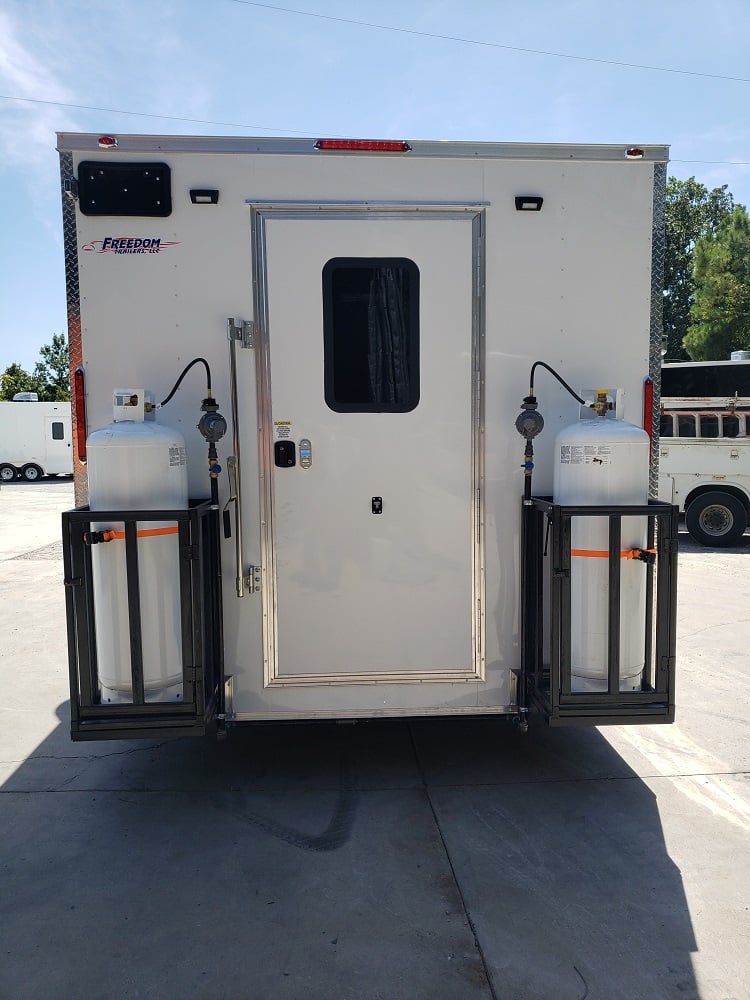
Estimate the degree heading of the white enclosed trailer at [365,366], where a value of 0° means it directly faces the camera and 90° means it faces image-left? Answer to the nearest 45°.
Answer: approximately 180°

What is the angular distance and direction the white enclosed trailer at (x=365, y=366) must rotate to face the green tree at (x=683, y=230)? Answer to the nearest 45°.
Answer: approximately 45° to its right

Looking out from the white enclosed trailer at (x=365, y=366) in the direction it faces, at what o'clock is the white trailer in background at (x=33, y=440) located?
The white trailer in background is roughly at 11 o'clock from the white enclosed trailer.

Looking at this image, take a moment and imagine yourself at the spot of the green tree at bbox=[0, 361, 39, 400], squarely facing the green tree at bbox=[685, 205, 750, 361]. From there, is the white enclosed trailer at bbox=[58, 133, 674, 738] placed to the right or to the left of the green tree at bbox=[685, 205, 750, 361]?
right
